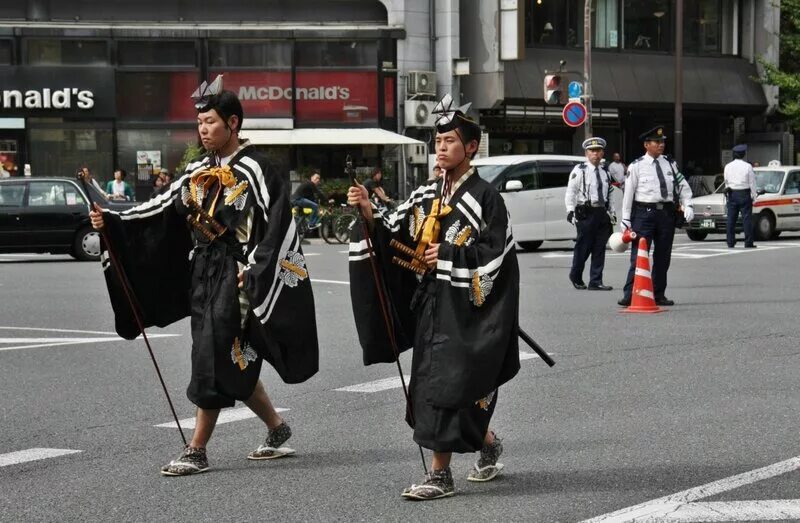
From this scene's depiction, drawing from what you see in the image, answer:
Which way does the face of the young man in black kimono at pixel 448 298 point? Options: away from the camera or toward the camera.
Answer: toward the camera

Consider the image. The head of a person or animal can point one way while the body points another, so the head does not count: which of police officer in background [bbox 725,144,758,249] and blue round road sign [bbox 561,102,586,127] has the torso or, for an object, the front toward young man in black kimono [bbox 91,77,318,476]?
the blue round road sign

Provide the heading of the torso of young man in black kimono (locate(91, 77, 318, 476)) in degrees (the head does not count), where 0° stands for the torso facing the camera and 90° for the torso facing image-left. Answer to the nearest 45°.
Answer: approximately 45°

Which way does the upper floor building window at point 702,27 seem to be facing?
toward the camera

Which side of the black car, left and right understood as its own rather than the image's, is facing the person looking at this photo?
left

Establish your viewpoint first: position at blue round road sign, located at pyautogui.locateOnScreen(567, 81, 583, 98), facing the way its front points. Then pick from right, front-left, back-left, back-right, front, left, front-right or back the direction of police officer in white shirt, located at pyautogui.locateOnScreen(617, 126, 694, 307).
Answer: front

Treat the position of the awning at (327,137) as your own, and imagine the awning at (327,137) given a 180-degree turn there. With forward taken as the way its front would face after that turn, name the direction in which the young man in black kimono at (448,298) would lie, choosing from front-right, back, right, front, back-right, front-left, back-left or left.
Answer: back

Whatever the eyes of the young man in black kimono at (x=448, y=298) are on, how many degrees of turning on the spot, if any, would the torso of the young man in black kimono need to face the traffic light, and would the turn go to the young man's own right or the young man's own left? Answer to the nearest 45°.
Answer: approximately 135° to the young man's own right

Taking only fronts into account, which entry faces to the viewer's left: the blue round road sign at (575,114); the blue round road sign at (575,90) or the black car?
the black car

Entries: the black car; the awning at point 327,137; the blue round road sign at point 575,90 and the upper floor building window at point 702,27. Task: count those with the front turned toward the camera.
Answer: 3

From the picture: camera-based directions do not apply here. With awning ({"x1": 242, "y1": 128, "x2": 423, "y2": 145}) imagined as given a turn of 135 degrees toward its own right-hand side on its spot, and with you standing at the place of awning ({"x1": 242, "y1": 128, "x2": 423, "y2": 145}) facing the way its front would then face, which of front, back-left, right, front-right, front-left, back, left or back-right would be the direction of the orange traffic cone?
back-left

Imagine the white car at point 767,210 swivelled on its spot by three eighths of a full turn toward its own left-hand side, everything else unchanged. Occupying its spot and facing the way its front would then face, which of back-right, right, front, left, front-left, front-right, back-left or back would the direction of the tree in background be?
left

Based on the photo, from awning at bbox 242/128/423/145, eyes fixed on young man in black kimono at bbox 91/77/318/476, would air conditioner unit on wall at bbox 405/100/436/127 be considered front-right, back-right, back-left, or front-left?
back-left

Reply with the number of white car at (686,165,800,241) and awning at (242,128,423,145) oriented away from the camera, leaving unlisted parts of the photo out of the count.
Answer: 0
